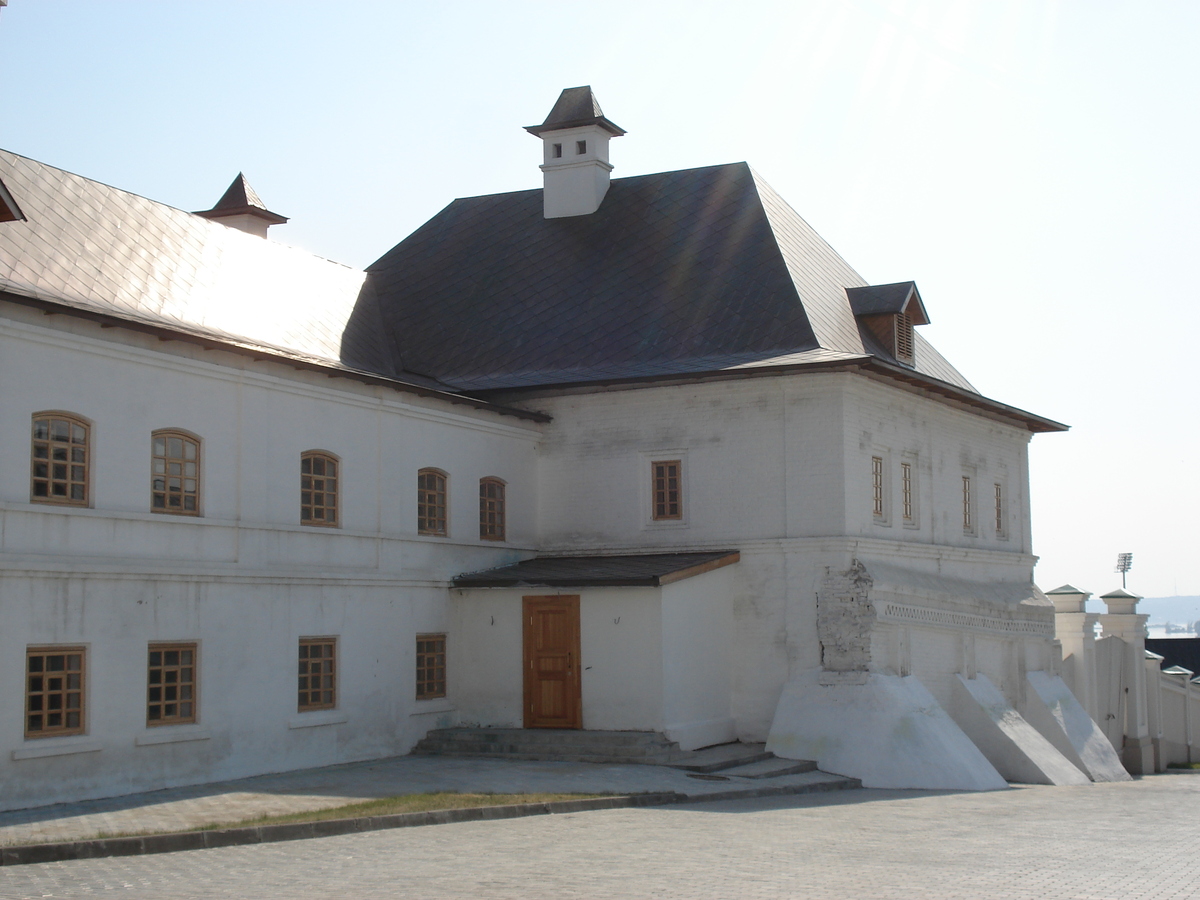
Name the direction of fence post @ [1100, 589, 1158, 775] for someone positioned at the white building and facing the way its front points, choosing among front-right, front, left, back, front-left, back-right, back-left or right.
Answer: left

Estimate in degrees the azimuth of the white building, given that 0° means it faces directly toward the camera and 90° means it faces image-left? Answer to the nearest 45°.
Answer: approximately 315°

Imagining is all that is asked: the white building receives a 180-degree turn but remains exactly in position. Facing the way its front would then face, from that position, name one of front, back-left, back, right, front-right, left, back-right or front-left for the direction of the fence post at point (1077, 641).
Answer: right
